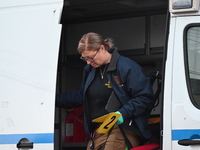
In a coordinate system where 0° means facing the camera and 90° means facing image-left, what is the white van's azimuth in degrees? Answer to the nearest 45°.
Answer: approximately 270°

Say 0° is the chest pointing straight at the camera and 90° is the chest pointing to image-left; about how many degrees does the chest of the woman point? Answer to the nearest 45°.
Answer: approximately 45°
